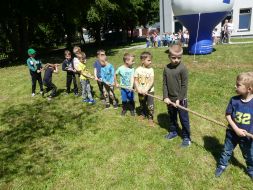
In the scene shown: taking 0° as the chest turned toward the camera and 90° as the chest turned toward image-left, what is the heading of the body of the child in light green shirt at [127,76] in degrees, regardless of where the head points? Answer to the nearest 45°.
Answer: approximately 315°

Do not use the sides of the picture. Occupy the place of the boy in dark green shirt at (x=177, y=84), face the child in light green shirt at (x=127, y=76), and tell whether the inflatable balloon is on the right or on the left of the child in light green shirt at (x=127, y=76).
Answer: right

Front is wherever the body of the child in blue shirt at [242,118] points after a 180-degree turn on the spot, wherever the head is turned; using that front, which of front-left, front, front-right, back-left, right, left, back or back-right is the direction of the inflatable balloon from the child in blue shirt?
front

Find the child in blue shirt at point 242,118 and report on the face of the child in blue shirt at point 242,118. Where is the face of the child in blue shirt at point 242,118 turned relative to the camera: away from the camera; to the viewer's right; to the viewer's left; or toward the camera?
to the viewer's left

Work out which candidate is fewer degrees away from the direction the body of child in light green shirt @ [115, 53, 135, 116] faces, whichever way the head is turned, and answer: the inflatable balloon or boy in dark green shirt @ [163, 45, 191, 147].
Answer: the boy in dark green shirt

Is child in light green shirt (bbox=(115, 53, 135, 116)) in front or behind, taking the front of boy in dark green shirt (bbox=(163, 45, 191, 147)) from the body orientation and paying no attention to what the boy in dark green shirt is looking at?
behind

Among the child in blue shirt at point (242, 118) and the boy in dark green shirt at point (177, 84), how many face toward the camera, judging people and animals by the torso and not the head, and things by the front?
2

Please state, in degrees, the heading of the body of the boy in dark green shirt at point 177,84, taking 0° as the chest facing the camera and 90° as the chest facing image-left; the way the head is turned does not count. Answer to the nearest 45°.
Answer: approximately 0°
